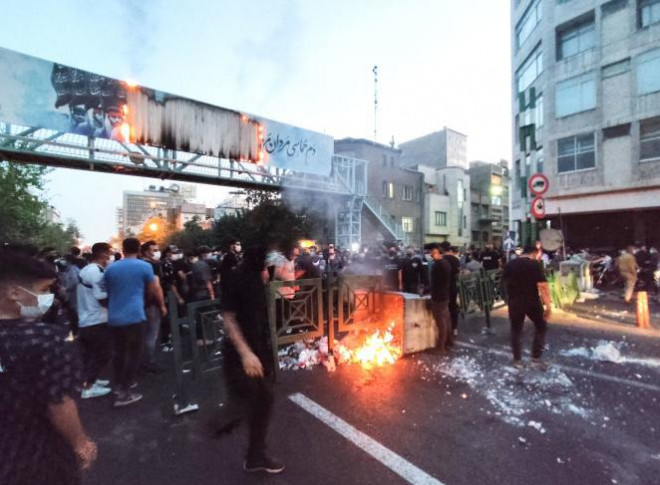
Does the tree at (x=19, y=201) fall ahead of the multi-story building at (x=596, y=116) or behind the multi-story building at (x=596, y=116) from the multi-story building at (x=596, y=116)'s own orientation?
ahead

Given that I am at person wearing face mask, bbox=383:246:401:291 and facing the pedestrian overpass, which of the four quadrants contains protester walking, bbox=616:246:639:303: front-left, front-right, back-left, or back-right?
back-right

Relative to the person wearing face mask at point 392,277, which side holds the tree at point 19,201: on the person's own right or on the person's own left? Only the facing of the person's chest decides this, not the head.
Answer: on the person's own right

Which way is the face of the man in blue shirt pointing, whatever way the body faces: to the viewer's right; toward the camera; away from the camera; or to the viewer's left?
away from the camera

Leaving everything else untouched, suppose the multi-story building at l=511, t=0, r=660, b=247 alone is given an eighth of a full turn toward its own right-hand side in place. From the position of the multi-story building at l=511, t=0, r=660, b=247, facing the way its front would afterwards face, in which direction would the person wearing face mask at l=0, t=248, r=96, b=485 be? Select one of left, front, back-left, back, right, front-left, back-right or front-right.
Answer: left

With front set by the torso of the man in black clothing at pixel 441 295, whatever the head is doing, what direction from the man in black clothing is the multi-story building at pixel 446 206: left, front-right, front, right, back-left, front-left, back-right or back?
back-right

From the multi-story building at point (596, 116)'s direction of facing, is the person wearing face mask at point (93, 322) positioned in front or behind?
in front

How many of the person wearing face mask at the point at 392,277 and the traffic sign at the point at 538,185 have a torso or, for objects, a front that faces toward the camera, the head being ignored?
2

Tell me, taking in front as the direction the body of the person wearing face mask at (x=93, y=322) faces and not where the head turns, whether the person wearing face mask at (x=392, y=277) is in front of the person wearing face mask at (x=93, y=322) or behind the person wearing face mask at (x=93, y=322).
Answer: in front

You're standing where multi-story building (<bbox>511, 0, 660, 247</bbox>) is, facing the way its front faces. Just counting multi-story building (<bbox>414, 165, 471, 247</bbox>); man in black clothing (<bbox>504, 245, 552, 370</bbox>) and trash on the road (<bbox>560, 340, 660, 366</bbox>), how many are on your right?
1

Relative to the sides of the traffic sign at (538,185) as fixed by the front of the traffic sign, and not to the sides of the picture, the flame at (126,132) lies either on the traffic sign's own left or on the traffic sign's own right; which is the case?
on the traffic sign's own right

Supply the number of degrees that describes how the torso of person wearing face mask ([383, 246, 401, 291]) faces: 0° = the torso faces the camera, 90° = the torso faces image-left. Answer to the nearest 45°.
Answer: approximately 0°

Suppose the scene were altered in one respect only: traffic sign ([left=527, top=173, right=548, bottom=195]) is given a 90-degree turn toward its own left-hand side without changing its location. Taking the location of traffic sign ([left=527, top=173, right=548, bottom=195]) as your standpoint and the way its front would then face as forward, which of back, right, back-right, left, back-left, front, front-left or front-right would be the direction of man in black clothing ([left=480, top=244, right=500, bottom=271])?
back-left
